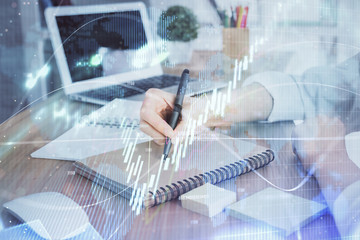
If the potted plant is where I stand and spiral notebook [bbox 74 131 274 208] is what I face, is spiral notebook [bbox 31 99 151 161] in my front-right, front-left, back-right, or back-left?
front-right

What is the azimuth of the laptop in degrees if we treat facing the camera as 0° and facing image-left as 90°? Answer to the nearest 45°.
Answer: approximately 315°

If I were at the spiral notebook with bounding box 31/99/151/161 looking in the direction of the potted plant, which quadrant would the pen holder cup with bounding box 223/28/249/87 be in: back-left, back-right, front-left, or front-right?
front-right

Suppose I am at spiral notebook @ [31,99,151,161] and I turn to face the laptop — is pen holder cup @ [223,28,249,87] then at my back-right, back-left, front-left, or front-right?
front-right
